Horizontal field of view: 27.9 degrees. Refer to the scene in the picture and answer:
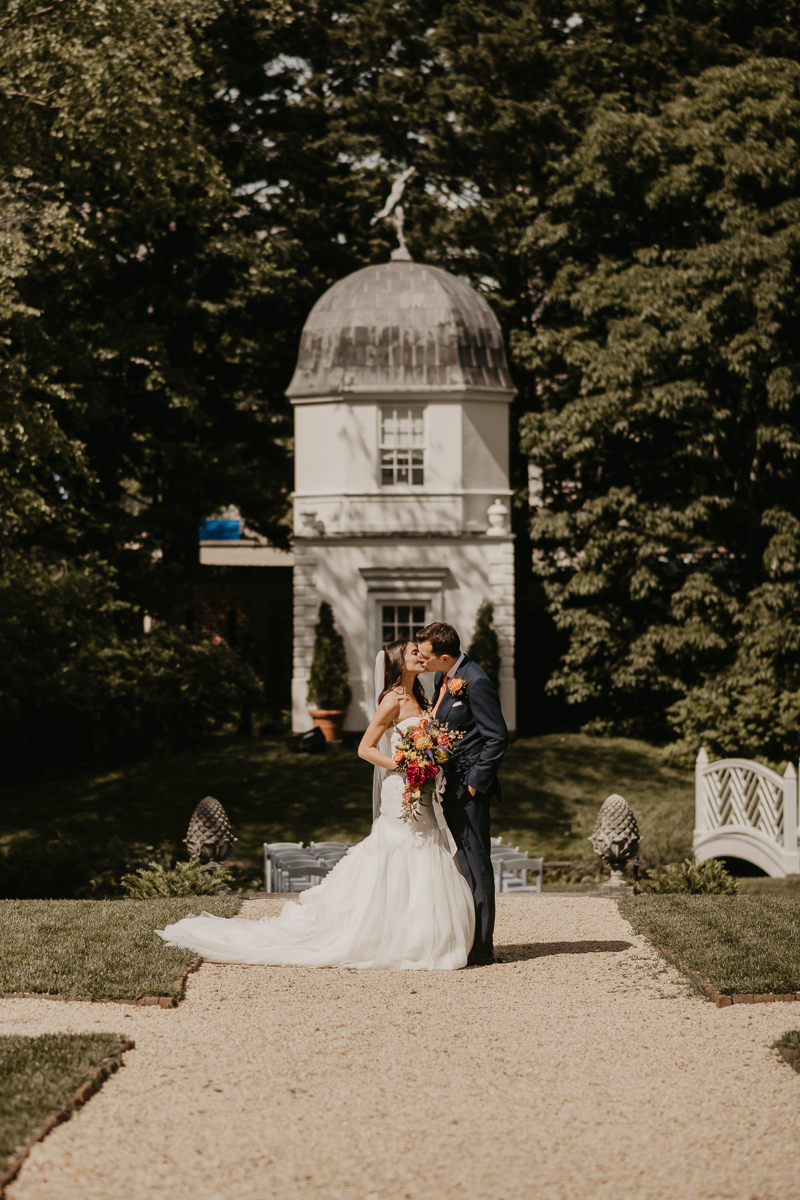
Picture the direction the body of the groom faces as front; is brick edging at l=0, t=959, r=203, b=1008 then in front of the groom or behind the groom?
in front

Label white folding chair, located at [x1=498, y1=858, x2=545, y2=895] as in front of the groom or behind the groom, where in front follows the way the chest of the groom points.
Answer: behind

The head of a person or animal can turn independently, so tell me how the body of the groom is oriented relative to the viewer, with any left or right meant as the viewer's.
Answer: facing the viewer and to the left of the viewer

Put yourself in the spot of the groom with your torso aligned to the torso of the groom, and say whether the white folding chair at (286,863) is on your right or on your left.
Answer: on your right

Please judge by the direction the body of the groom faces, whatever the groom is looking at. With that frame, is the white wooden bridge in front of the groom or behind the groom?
behind

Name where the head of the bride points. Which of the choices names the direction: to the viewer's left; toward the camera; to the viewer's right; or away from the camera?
to the viewer's right

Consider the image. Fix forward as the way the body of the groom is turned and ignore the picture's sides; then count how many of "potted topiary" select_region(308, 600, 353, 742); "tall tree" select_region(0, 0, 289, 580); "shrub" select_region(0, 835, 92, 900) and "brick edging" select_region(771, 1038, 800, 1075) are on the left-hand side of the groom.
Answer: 1

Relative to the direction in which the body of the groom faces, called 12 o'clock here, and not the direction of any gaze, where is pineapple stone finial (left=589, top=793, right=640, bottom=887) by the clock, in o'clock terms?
The pineapple stone finial is roughly at 5 o'clock from the groom.

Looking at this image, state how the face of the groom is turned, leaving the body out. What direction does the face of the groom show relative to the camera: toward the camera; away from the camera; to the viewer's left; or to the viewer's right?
to the viewer's left

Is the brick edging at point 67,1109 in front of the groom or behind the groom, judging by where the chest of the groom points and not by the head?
in front

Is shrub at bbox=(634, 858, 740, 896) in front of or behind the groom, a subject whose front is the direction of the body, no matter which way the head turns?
behind
